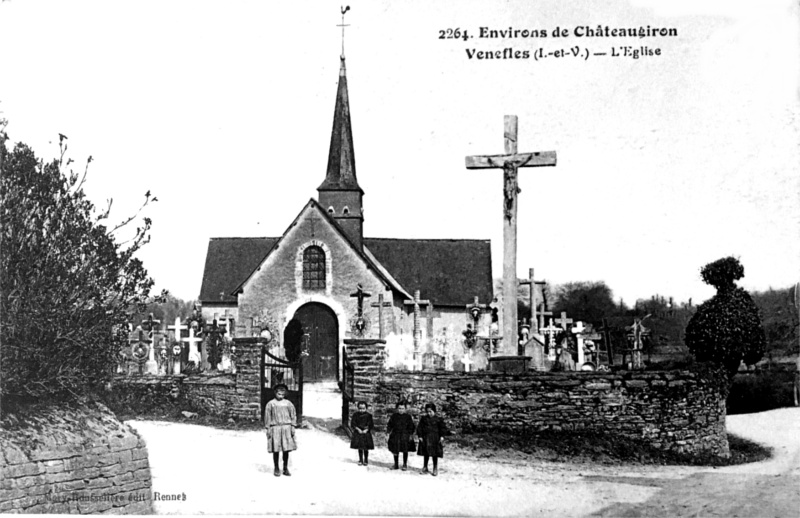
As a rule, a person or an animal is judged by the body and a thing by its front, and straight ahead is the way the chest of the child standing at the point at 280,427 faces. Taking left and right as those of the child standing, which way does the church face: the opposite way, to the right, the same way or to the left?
the same way

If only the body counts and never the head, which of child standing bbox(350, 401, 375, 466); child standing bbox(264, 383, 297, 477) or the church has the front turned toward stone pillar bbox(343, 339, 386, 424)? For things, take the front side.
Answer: the church

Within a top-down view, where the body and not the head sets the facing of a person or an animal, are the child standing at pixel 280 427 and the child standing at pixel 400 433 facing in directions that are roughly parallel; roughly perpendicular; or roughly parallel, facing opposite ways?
roughly parallel

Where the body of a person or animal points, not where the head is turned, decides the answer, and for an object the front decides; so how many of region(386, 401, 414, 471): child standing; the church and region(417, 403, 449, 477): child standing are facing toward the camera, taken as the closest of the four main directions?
3

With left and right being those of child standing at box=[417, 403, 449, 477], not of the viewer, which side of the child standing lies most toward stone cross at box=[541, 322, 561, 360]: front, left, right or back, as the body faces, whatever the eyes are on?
back

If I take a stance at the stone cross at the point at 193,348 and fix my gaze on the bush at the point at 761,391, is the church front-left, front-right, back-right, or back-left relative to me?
front-left

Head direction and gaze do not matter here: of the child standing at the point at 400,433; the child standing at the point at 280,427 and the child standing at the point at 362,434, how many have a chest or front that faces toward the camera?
3

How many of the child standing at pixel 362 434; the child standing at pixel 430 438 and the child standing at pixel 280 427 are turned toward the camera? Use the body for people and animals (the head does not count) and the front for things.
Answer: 3

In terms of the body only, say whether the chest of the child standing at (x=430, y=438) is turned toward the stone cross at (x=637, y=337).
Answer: no

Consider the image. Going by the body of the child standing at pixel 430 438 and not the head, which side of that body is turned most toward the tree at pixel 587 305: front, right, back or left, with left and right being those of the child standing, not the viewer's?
back

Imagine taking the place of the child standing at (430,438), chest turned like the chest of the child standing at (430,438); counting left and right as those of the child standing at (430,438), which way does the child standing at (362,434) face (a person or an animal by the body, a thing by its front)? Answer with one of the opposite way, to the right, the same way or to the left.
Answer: the same way

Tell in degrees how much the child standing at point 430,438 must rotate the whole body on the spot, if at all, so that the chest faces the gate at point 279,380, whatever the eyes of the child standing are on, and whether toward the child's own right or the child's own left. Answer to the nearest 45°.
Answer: approximately 135° to the child's own right

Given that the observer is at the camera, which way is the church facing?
facing the viewer

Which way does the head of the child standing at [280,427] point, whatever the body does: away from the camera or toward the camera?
toward the camera

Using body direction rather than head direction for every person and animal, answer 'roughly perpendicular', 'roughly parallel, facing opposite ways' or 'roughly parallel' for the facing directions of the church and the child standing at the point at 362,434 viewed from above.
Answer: roughly parallel

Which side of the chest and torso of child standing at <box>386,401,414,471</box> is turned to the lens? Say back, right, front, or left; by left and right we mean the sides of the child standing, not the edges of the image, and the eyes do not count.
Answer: front
